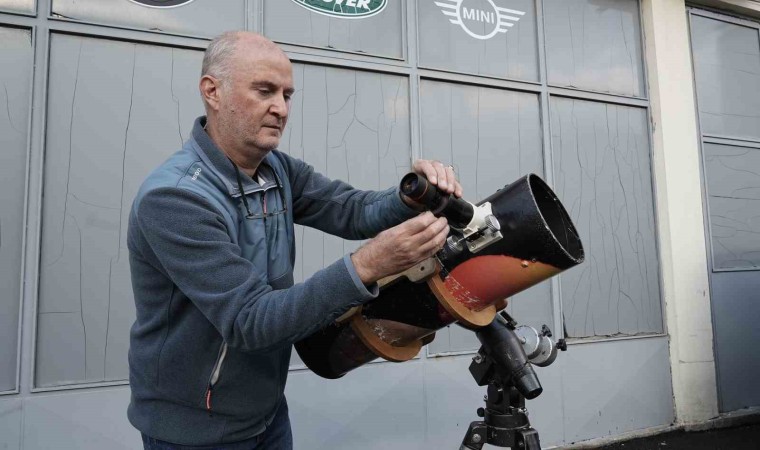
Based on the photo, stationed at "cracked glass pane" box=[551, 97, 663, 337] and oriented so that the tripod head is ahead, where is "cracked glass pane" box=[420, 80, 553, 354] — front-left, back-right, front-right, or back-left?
front-right

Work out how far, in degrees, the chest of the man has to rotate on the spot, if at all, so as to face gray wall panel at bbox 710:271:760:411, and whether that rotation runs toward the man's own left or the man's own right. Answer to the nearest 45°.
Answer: approximately 90° to the man's own left

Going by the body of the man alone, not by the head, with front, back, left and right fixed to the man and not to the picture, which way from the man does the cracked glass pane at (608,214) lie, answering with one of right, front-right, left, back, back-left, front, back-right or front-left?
left

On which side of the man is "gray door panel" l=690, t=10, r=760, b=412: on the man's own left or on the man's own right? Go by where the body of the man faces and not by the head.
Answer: on the man's own left

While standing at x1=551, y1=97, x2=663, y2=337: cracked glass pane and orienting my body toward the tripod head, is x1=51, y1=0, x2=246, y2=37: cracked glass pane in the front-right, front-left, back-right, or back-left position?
front-right

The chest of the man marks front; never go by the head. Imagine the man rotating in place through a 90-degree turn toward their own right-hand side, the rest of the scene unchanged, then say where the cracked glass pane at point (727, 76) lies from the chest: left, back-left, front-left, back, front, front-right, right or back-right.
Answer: back

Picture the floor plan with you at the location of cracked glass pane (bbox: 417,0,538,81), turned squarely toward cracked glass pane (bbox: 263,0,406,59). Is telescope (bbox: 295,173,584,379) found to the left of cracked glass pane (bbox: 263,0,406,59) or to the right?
left

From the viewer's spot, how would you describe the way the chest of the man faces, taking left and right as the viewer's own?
facing the viewer and to the right of the viewer

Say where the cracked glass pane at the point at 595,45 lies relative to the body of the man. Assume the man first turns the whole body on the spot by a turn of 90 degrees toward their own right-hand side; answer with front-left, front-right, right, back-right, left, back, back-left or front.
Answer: back

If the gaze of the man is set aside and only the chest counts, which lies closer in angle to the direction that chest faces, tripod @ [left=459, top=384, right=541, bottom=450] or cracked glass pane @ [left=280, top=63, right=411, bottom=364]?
the tripod

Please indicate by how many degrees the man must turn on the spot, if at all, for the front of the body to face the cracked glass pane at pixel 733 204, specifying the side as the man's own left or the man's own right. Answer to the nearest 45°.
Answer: approximately 90° to the man's own left

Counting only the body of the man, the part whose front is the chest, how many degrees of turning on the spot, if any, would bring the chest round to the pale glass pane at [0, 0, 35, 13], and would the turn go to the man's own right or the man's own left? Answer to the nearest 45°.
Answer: approximately 180°

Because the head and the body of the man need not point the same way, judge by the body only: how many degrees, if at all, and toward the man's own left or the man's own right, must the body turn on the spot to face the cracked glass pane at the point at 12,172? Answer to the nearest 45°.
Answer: approximately 180°
